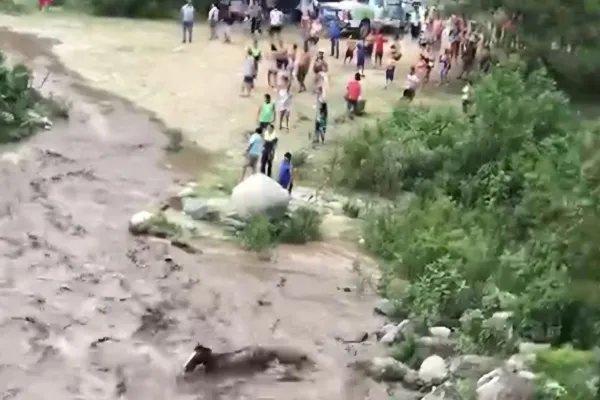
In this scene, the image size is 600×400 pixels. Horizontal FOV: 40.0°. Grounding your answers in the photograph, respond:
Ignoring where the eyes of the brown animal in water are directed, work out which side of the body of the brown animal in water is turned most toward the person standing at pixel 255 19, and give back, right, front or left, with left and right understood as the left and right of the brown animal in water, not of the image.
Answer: right

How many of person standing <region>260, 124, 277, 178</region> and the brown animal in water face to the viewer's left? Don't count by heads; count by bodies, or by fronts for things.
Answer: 1

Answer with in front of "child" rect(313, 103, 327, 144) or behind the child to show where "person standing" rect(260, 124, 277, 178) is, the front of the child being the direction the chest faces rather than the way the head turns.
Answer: in front

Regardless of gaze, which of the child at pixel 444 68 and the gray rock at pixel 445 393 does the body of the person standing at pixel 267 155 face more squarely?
the gray rock

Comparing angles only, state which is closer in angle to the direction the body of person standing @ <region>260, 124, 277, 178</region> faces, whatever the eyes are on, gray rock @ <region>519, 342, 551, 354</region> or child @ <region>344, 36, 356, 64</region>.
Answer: the gray rock

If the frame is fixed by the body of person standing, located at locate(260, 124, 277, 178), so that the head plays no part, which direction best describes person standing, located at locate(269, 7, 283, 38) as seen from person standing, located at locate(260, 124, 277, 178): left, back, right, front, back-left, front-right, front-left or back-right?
back

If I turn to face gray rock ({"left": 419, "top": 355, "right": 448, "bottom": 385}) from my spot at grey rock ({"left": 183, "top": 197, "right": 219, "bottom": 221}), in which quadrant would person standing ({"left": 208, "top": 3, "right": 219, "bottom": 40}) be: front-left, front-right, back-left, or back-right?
back-left

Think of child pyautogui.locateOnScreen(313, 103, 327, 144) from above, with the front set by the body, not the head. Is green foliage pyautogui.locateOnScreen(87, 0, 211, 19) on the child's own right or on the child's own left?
on the child's own right

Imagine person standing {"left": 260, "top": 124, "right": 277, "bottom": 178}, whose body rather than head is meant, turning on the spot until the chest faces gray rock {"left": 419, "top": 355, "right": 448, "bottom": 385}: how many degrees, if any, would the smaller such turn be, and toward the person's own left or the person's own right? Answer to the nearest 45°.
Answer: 0° — they already face it

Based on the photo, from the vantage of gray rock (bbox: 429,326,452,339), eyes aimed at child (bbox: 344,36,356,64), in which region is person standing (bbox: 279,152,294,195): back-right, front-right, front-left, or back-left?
front-left

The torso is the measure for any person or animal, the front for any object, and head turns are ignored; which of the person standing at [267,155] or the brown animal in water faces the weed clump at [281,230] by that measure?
the person standing

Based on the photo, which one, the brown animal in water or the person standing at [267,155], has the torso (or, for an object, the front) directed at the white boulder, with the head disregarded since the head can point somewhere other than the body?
the person standing

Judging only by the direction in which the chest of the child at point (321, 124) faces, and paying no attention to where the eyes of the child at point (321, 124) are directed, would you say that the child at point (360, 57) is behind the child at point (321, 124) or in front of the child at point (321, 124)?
behind

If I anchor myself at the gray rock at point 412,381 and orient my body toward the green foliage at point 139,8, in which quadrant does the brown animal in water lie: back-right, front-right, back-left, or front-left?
front-left

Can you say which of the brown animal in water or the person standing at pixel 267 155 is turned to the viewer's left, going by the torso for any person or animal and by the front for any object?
the brown animal in water

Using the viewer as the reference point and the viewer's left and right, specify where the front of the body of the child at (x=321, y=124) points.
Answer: facing the viewer and to the left of the viewer

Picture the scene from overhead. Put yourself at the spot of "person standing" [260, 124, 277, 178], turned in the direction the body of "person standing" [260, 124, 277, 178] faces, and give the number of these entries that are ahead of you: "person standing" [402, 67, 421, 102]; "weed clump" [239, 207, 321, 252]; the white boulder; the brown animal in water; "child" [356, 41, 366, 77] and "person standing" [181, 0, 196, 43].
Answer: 3

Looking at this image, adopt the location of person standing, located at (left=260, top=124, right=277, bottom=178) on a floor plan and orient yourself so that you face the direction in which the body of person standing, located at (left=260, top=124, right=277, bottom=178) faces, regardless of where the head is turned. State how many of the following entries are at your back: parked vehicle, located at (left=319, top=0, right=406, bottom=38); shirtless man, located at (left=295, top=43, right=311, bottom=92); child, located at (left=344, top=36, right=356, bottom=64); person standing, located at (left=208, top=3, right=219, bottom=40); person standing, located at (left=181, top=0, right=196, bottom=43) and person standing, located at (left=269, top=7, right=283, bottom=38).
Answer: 6

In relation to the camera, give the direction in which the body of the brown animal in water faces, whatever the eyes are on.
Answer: to the viewer's left
